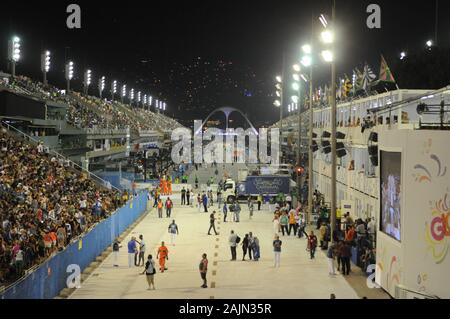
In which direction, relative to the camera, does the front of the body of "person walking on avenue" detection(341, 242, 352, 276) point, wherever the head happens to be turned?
away from the camera

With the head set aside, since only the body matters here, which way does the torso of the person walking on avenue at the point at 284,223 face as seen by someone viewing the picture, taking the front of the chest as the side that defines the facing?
away from the camera

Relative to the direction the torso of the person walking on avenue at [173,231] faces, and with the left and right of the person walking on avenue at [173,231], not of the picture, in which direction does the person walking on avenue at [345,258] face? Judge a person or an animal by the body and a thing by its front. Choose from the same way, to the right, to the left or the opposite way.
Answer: the opposite way
